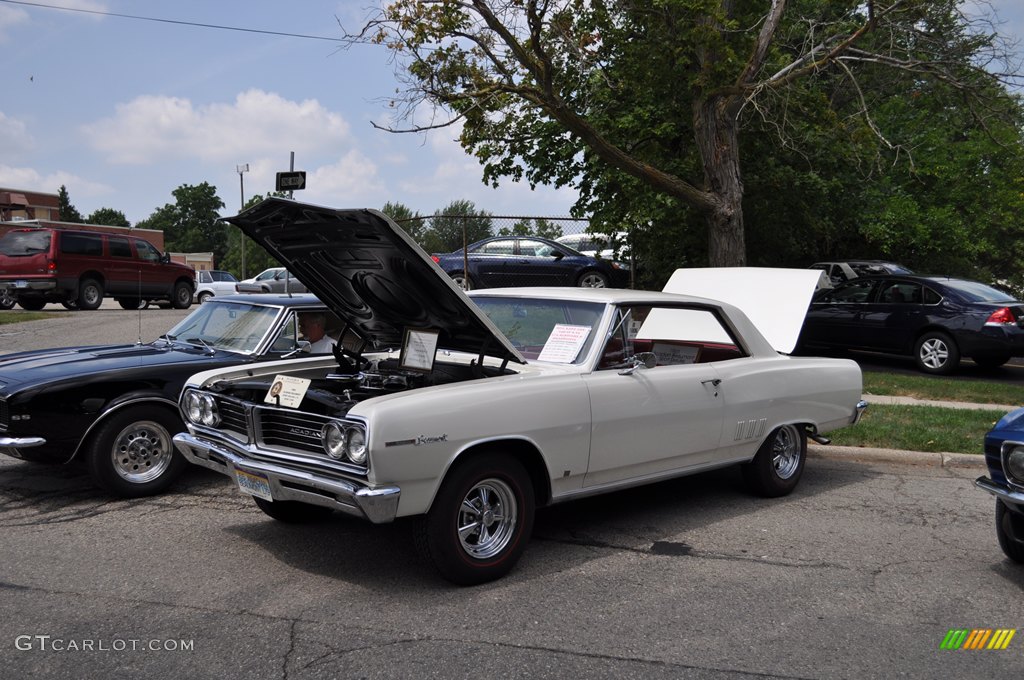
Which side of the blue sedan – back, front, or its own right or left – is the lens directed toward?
right

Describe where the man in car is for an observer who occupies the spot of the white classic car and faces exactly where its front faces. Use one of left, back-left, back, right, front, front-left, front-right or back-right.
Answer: right

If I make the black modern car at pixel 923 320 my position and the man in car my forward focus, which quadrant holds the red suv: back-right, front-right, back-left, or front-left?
front-right

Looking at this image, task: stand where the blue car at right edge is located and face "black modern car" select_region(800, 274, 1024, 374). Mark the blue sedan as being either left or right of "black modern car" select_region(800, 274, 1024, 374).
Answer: left

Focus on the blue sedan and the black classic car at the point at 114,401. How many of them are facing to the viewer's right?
1

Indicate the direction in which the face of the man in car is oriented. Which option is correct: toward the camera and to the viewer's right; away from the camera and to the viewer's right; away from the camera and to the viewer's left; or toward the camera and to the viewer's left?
toward the camera and to the viewer's left

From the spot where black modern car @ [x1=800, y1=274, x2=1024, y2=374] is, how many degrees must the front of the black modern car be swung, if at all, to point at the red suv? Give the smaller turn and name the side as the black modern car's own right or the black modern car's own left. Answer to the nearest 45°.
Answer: approximately 45° to the black modern car's own left

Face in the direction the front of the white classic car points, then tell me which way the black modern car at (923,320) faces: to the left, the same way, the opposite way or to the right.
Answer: to the right

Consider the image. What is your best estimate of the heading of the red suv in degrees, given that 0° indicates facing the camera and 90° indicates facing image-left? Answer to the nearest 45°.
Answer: approximately 225°

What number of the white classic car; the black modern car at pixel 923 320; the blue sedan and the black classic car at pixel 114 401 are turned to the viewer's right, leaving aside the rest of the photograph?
1

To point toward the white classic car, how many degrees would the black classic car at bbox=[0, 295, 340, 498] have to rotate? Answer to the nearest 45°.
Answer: approximately 90° to its left

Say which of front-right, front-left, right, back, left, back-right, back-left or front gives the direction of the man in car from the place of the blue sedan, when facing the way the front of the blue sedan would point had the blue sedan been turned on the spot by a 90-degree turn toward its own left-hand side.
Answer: back

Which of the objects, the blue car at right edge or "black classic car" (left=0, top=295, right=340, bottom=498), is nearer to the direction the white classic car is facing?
the black classic car

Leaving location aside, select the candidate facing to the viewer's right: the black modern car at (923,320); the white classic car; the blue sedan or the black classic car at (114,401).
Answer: the blue sedan

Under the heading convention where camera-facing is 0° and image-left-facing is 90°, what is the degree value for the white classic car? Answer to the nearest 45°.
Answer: approximately 45°

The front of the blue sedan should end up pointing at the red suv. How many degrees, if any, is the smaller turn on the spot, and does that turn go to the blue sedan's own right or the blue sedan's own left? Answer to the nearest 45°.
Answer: approximately 180°

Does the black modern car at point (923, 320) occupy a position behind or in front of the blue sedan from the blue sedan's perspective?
in front

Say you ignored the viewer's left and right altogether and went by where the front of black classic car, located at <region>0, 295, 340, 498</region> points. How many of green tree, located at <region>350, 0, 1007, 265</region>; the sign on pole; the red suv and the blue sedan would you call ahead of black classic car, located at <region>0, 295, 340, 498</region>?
0
